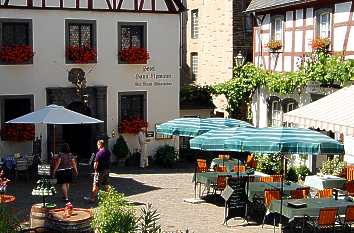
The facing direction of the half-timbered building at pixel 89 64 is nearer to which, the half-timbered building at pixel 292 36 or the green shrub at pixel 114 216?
the green shrub

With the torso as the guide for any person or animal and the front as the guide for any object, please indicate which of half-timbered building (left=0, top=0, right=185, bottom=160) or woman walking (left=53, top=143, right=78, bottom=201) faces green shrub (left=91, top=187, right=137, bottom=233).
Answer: the half-timbered building

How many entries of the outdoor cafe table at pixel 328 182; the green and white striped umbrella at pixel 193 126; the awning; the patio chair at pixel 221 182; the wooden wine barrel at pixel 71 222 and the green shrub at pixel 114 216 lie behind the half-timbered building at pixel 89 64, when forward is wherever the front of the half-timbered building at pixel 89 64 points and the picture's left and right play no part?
0

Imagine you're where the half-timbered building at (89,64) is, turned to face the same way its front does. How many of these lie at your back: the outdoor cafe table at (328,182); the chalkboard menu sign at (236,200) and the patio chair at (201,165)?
0

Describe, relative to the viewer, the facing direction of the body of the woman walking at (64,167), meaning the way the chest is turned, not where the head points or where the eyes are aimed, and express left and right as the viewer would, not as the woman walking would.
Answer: facing away from the viewer

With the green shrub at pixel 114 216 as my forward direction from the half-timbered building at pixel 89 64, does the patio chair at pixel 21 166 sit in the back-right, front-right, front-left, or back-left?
front-right

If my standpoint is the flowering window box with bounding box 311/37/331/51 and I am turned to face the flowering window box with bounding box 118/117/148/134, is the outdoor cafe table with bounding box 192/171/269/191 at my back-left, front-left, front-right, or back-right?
front-left

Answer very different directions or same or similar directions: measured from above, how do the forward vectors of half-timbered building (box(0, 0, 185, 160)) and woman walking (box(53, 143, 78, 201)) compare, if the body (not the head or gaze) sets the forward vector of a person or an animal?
very different directions

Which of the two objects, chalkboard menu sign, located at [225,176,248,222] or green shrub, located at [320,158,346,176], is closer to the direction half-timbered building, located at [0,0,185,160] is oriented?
the chalkboard menu sign

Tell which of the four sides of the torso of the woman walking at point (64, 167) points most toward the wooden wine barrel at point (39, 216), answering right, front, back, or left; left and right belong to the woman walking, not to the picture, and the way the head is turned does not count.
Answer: back

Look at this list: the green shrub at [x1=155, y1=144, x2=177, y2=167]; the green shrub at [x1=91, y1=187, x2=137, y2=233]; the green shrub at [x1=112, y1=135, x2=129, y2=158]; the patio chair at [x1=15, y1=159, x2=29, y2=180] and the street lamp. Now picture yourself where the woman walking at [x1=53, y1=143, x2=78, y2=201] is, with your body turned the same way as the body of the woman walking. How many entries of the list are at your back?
1

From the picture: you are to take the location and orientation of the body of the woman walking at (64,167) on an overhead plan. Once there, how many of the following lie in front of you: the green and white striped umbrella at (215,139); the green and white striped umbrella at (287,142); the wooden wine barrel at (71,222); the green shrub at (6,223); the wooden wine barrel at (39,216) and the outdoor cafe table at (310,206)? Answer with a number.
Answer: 0

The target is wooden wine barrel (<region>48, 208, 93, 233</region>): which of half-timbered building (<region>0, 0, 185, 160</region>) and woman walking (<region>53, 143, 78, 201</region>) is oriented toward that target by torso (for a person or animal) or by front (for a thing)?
the half-timbered building

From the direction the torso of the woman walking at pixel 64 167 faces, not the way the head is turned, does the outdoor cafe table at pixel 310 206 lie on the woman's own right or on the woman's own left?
on the woman's own right

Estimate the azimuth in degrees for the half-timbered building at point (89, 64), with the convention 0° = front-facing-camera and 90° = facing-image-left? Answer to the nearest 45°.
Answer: approximately 0°

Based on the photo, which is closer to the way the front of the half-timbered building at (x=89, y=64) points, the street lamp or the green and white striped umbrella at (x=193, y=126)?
the green and white striped umbrella

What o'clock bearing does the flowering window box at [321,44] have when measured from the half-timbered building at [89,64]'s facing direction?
The flowering window box is roughly at 10 o'clock from the half-timbered building.

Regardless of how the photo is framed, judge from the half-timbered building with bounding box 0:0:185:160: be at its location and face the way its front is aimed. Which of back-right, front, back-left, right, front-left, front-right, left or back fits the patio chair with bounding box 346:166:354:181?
front-left

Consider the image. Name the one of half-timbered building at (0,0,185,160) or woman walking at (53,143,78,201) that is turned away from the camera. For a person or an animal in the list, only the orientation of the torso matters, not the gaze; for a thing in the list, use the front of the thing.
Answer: the woman walking
